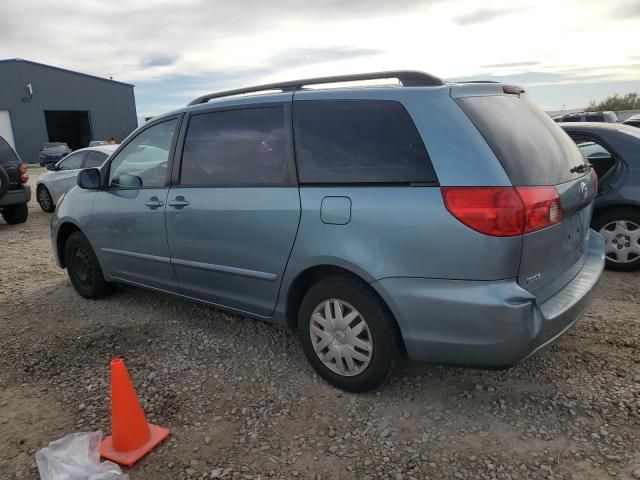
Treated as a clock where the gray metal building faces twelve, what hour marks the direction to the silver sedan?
The silver sedan is roughly at 12 o'clock from the gray metal building.

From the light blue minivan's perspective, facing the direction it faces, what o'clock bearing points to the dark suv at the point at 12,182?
The dark suv is roughly at 12 o'clock from the light blue minivan.

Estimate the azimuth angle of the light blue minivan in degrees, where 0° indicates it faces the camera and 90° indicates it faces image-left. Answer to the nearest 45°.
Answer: approximately 135°

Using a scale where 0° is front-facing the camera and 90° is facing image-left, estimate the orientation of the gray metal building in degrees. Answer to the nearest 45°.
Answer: approximately 0°

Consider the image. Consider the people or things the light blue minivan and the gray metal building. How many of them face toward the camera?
1

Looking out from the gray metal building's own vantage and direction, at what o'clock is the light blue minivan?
The light blue minivan is roughly at 12 o'clock from the gray metal building.

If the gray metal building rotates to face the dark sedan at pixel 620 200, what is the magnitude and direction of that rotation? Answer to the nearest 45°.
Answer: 0° — it already faces it

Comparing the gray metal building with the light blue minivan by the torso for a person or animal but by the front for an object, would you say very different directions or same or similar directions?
very different directions
